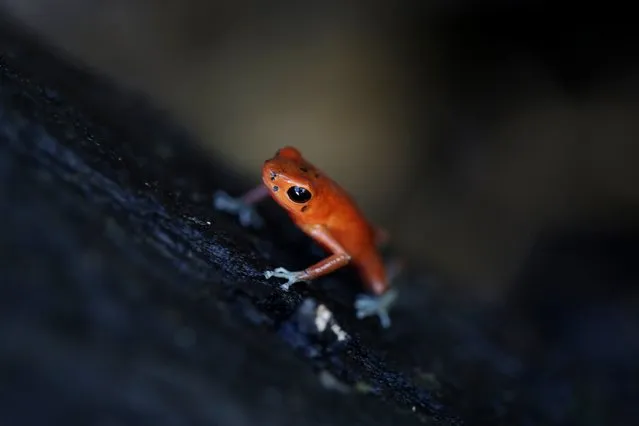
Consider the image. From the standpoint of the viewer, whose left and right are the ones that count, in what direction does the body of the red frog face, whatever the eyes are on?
facing the viewer and to the left of the viewer
